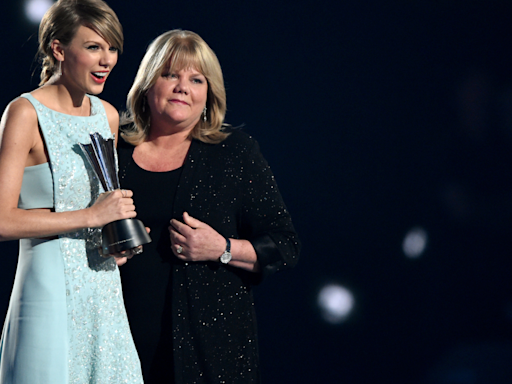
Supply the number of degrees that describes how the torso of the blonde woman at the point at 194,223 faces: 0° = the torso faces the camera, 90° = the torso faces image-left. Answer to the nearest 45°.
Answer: approximately 45°

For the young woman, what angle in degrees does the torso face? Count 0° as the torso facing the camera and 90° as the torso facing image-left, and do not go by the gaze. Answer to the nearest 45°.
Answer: approximately 315°

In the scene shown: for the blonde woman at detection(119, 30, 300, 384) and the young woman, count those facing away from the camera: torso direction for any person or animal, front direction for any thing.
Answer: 0

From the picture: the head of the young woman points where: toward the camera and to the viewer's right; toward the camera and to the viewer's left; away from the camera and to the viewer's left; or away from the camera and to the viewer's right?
toward the camera and to the viewer's right
